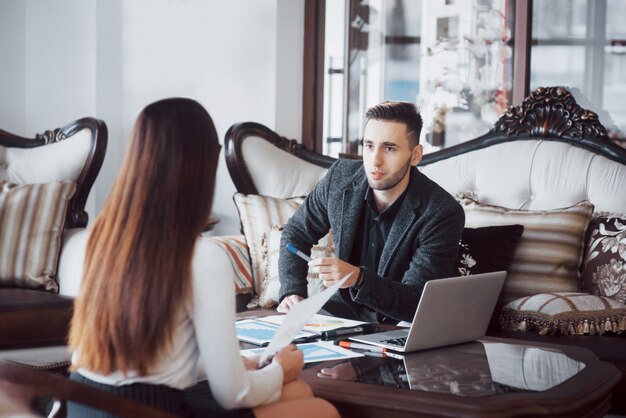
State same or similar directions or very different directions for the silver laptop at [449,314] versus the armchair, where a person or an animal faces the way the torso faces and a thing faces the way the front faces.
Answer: very different directions

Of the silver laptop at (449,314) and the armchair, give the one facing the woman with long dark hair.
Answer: the armchair

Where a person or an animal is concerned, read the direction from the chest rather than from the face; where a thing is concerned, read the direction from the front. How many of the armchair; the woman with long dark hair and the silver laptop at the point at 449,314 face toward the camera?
1

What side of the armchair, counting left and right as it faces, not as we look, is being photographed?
front

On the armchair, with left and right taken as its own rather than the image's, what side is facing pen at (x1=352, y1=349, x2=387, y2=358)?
front

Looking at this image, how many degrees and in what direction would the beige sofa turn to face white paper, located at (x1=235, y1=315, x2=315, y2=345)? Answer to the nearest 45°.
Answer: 0° — it already faces it

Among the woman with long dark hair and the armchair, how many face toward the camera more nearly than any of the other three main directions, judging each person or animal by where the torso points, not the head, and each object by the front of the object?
1

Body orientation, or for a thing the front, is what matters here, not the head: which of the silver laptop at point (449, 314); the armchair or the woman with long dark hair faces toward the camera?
the armchair

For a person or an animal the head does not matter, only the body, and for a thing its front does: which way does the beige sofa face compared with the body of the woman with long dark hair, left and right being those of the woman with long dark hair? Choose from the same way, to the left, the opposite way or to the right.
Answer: the opposite way

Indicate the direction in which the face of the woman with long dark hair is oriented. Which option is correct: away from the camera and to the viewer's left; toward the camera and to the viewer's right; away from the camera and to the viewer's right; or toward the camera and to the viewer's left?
away from the camera and to the viewer's right

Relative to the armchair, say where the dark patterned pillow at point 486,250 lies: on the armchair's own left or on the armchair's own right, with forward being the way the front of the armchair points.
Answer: on the armchair's own left

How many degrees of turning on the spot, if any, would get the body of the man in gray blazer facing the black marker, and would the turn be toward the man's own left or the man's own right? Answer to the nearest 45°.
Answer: approximately 45° to the man's own left
